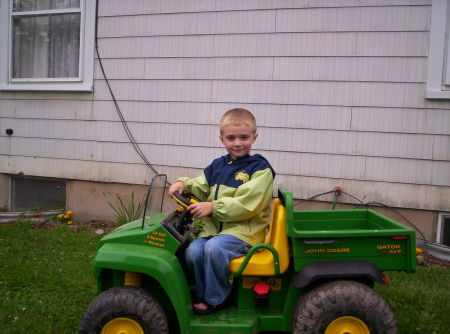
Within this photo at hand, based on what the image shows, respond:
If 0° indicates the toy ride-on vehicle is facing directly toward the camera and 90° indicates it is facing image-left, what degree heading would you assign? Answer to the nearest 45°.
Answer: approximately 90°

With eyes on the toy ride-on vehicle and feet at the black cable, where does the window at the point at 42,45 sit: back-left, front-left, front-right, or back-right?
back-right

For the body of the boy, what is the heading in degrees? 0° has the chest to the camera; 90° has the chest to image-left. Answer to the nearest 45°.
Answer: approximately 45°

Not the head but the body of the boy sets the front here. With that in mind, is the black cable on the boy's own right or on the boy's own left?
on the boy's own right

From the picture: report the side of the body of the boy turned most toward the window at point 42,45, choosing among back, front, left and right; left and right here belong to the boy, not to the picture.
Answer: right

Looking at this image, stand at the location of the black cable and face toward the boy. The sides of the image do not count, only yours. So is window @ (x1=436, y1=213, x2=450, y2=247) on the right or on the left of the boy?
left
